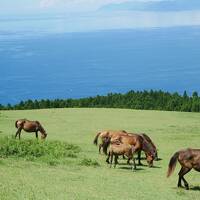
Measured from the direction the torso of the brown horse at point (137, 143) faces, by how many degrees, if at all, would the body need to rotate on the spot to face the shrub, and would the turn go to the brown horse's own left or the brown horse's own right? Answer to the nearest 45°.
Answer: approximately 180°

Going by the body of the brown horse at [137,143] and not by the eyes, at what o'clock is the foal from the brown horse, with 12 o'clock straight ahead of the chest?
The foal is roughly at 4 o'clock from the brown horse.

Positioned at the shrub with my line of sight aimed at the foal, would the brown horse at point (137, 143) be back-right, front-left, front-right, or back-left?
front-left

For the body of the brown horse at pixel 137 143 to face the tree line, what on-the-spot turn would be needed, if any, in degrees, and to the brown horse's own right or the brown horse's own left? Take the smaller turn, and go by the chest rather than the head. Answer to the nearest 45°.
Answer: approximately 90° to the brown horse's own left

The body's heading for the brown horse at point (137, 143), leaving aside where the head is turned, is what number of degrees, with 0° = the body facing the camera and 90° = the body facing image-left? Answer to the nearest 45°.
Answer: approximately 270°
